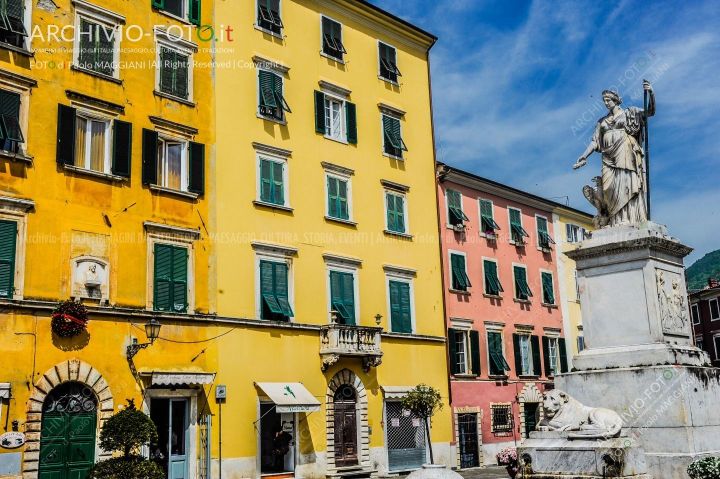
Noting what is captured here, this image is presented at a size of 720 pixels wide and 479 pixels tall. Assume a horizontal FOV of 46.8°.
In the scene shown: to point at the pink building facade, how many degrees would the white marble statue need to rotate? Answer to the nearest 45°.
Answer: approximately 135° to its right

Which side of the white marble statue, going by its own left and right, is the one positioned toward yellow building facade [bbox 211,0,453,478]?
right

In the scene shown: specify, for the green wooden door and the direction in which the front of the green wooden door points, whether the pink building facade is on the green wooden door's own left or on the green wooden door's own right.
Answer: on the green wooden door's own left

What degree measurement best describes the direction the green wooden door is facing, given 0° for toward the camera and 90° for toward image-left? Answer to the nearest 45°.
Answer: approximately 0°

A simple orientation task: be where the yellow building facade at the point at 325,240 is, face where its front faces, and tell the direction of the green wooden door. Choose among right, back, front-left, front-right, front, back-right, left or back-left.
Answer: right

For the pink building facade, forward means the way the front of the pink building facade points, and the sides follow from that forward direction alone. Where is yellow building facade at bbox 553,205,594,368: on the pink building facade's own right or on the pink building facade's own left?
on the pink building facade's own left

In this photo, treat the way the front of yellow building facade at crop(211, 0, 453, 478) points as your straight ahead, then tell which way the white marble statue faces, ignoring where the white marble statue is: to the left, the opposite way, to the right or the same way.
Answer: to the right

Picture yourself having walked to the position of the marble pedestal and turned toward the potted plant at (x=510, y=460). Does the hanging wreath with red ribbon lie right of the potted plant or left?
left

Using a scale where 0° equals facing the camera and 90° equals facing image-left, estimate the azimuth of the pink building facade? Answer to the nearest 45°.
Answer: approximately 315°

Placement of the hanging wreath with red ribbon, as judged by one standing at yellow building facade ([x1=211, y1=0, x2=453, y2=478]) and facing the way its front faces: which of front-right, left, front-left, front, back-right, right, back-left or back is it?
right

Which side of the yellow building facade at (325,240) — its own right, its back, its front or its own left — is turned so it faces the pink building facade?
left

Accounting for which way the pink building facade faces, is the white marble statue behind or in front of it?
in front

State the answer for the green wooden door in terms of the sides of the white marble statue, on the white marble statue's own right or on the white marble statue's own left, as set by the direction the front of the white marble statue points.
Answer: on the white marble statue's own right
